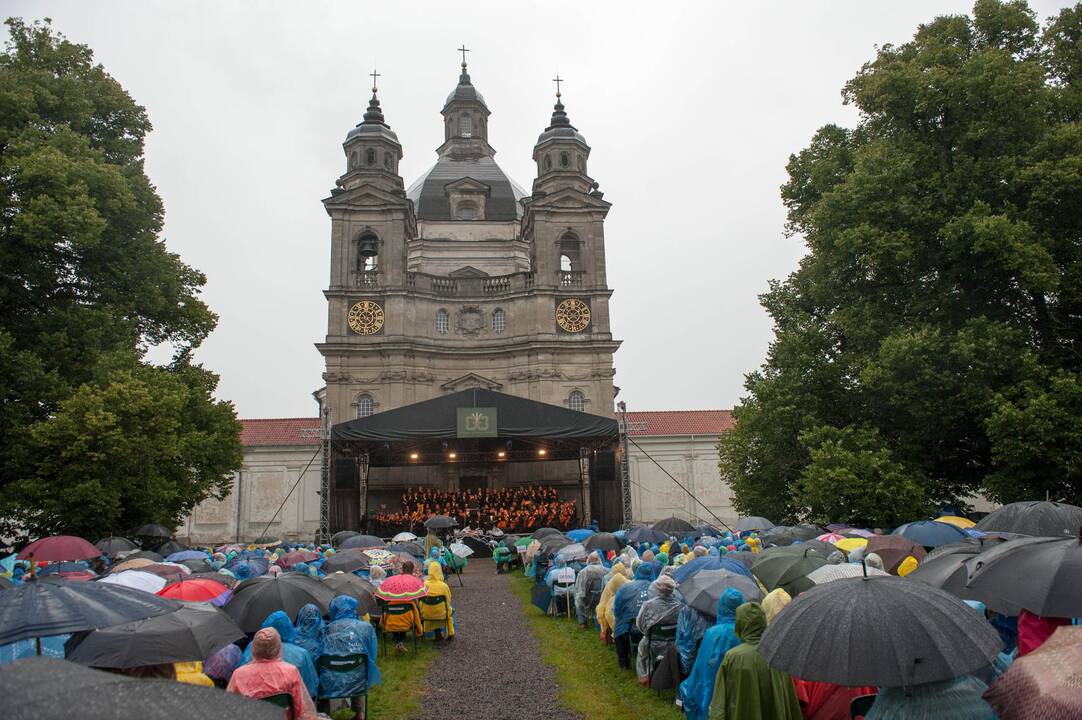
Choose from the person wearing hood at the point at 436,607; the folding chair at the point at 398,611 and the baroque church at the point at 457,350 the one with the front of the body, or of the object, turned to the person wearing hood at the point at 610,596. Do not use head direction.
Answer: the baroque church

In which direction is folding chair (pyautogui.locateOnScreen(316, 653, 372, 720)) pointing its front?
away from the camera

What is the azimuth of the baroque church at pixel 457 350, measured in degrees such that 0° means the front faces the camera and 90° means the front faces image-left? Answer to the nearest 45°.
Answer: approximately 0°

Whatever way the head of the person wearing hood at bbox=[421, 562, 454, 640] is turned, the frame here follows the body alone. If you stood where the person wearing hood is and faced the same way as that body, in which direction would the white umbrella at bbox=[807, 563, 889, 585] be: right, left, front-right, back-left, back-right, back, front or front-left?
back-right

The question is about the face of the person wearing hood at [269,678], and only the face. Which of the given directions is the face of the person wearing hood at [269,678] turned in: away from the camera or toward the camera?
away from the camera

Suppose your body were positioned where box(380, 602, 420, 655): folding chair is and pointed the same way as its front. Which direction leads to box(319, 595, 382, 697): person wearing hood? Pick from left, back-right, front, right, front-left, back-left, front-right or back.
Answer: back

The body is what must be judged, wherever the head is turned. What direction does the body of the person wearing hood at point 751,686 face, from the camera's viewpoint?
away from the camera

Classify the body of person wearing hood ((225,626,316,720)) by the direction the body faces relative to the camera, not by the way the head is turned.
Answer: away from the camera

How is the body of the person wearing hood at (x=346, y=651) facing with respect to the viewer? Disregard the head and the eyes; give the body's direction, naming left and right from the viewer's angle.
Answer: facing away from the viewer

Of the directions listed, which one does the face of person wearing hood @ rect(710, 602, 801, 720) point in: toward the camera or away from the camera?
away from the camera

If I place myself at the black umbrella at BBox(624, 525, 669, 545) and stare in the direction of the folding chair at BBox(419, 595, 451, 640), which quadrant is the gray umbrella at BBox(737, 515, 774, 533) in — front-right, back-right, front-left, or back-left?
back-left

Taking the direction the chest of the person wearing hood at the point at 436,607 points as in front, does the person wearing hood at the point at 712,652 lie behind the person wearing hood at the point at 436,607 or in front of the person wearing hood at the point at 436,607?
behind

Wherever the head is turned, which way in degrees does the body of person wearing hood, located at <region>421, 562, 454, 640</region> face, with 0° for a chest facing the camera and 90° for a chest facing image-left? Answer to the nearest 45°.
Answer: approximately 180°

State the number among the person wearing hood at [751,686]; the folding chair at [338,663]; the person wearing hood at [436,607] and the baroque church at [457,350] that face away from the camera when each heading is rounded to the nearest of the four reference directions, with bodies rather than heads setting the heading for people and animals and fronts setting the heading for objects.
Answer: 3
